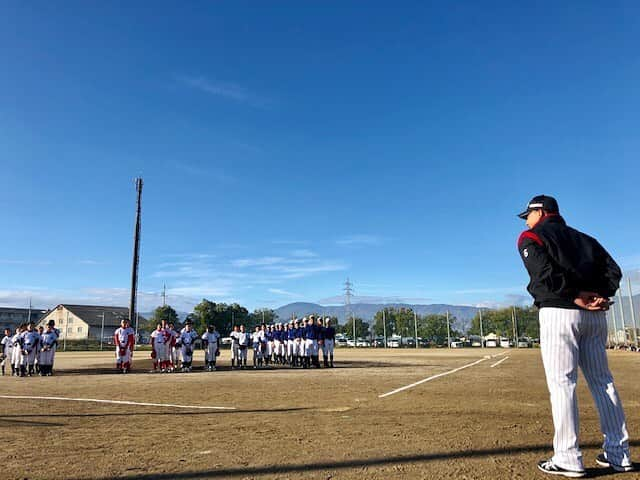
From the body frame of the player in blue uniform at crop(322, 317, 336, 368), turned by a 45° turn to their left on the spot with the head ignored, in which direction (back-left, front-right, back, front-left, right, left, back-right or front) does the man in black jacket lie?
front

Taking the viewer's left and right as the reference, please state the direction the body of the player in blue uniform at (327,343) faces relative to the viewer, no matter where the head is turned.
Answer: facing the viewer and to the left of the viewer

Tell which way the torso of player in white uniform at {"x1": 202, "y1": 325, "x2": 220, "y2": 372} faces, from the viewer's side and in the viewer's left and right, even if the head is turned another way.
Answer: facing the viewer

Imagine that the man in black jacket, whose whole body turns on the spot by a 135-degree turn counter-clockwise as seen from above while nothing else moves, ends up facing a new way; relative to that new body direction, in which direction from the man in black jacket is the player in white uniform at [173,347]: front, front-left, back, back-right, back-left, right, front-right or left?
back-right

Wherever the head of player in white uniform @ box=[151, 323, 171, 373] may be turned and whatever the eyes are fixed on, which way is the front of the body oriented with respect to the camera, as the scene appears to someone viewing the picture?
toward the camera

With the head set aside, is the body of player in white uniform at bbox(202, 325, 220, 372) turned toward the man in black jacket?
yes

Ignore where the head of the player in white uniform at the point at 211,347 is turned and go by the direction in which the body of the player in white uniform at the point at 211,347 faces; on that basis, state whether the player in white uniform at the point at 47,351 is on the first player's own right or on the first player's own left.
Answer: on the first player's own right

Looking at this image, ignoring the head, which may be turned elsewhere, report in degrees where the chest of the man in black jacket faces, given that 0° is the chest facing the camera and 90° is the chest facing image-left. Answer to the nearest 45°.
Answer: approximately 135°

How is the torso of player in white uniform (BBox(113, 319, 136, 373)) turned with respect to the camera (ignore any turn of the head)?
toward the camera
